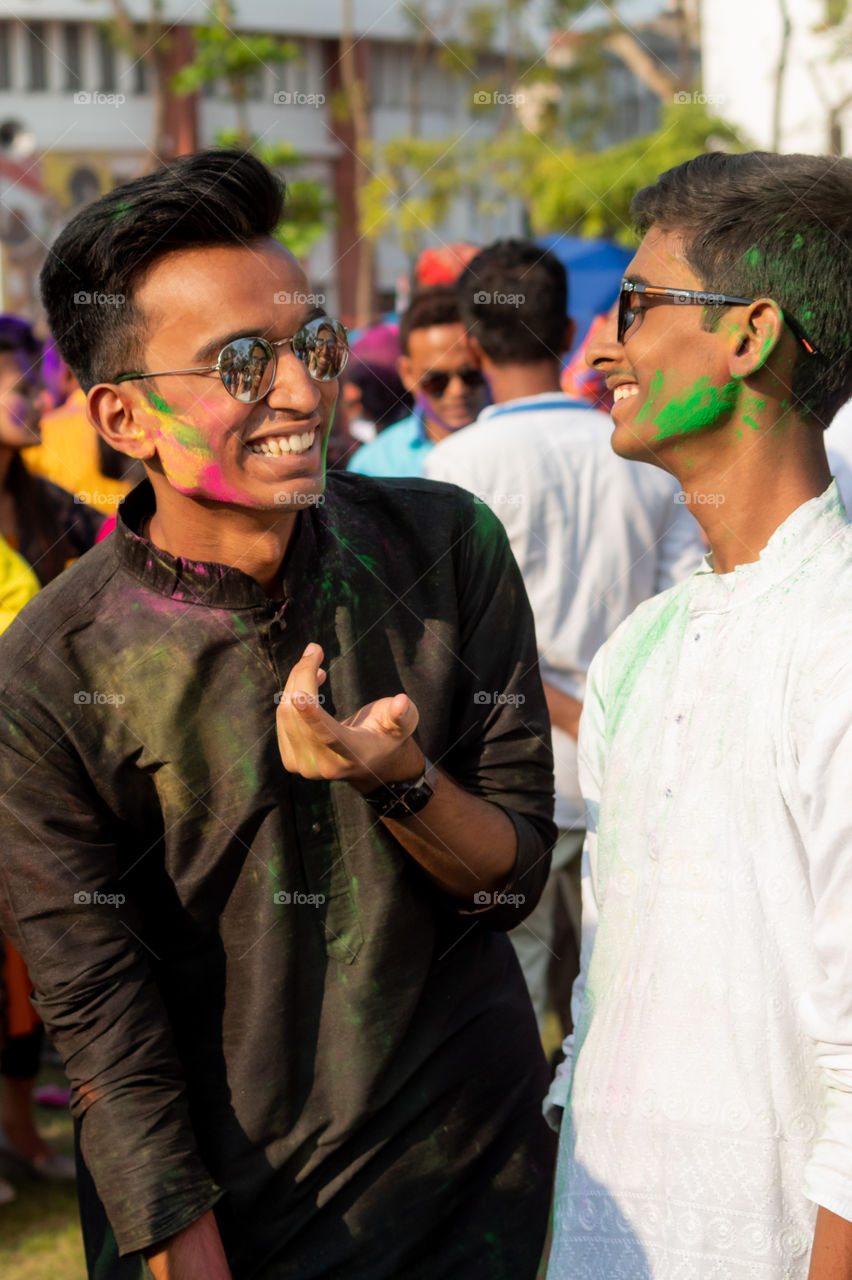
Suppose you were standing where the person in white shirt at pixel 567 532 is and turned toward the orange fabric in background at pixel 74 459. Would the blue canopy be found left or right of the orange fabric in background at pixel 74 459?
right

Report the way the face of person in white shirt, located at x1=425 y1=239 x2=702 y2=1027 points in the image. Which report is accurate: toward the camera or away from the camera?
away from the camera

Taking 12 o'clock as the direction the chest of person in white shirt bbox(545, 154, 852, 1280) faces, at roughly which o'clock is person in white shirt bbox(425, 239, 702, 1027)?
person in white shirt bbox(425, 239, 702, 1027) is roughly at 4 o'clock from person in white shirt bbox(545, 154, 852, 1280).

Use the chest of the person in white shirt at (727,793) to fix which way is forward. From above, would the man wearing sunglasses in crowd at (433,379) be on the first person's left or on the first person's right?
on the first person's right

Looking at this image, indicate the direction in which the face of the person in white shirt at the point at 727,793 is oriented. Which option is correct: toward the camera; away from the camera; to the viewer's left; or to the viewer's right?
to the viewer's left

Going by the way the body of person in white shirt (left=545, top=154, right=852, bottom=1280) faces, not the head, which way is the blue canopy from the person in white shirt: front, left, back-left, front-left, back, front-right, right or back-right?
back-right

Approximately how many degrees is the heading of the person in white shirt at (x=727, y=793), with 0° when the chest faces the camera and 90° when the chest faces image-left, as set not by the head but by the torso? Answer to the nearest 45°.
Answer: approximately 45°

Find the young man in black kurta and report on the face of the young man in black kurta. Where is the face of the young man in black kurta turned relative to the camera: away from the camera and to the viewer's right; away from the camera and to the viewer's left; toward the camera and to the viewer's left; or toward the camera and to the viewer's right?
toward the camera and to the viewer's right
